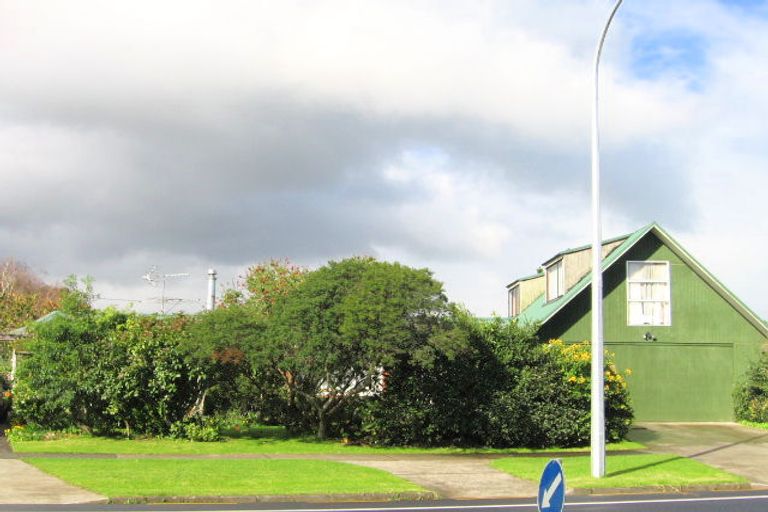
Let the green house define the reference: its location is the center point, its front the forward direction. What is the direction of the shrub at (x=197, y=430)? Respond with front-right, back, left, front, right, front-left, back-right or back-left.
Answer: front-right

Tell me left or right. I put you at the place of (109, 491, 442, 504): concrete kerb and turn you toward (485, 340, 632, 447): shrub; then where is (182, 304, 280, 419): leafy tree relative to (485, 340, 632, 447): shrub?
left

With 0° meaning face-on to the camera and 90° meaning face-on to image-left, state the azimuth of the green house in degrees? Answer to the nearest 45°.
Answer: approximately 0°

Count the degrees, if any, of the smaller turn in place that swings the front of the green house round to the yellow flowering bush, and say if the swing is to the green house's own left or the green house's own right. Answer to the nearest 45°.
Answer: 0° — it already faces it

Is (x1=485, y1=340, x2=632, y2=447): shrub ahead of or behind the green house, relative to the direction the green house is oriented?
ahead

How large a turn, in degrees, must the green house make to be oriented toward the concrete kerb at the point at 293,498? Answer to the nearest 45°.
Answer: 0° — it already faces it

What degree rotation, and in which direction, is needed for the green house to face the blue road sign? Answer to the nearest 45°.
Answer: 0° — it already faces it

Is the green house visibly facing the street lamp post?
yes

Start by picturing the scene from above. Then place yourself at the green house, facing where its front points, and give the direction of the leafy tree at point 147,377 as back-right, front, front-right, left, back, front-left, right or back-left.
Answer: front-right

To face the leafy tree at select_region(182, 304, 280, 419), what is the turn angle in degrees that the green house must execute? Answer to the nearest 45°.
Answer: approximately 45° to its right

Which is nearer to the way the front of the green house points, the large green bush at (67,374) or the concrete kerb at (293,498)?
the concrete kerb
